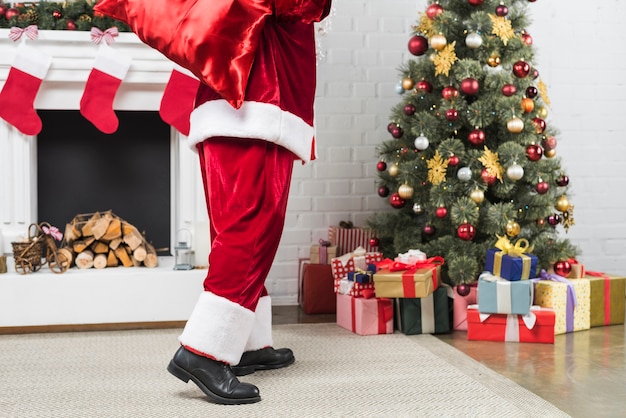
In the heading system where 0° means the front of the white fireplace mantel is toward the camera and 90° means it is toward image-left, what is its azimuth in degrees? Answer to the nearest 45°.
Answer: approximately 0°

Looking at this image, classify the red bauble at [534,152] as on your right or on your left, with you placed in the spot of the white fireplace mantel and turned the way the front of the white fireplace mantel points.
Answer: on your left

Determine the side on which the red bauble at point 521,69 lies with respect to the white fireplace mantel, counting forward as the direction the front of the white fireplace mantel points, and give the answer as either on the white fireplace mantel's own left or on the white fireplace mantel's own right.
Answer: on the white fireplace mantel's own left

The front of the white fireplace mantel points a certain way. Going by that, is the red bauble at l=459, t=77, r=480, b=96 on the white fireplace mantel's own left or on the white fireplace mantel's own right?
on the white fireplace mantel's own left

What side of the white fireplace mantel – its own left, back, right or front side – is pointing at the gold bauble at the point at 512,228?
left

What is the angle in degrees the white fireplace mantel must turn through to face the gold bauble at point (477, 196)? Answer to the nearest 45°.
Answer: approximately 90° to its left

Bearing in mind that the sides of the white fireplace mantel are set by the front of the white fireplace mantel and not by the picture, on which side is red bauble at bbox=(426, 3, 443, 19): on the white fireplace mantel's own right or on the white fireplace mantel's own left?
on the white fireplace mantel's own left

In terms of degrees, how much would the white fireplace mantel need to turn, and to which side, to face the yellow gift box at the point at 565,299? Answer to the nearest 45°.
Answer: approximately 90° to its left

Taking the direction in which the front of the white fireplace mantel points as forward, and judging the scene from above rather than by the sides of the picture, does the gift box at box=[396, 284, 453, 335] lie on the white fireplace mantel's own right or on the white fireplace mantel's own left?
on the white fireplace mantel's own left

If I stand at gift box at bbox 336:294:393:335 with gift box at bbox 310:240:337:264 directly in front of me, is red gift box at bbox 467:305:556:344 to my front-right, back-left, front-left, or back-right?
back-right

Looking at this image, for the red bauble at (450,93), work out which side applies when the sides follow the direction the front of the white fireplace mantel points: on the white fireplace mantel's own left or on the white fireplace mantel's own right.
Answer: on the white fireplace mantel's own left

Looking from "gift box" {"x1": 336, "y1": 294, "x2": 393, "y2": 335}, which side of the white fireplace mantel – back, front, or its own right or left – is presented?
left
